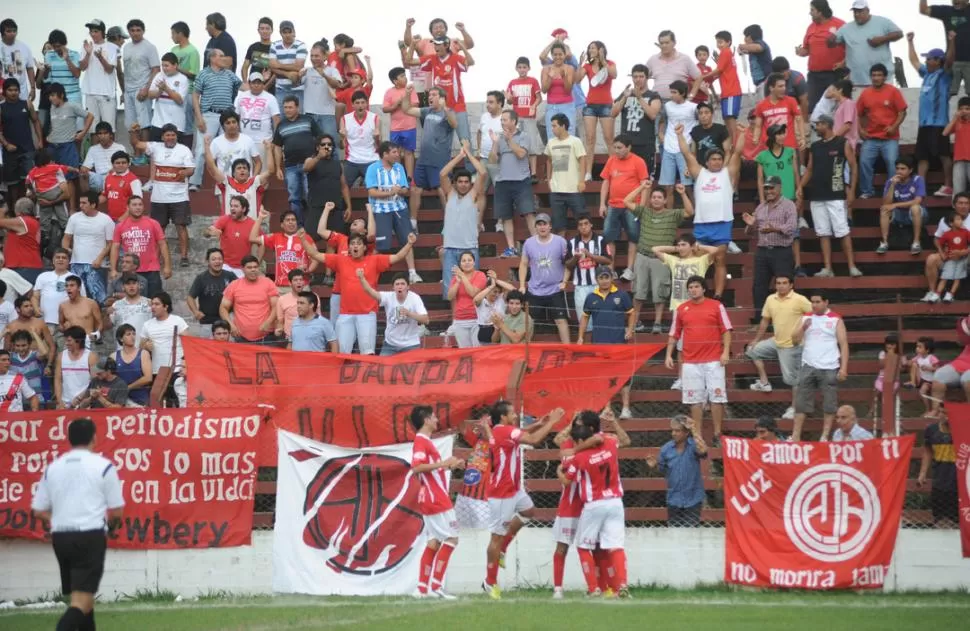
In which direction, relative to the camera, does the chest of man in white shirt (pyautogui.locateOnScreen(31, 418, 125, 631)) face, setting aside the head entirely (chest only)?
away from the camera

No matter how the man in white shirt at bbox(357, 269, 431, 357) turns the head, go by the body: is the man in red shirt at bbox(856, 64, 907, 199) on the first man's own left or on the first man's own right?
on the first man's own left

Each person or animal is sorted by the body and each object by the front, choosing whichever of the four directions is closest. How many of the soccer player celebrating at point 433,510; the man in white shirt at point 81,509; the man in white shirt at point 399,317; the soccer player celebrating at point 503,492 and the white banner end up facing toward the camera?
2

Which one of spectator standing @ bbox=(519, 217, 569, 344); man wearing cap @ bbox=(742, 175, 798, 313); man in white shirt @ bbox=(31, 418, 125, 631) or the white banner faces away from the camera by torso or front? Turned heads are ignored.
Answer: the man in white shirt

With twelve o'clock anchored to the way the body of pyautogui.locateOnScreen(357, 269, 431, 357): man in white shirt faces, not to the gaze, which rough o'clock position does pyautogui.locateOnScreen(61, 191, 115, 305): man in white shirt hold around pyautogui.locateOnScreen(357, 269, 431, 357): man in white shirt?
pyautogui.locateOnScreen(61, 191, 115, 305): man in white shirt is roughly at 4 o'clock from pyautogui.locateOnScreen(357, 269, 431, 357): man in white shirt.

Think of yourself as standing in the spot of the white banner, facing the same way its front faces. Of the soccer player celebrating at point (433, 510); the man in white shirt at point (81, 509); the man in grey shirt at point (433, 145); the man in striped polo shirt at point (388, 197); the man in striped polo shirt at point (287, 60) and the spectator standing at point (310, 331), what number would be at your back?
4

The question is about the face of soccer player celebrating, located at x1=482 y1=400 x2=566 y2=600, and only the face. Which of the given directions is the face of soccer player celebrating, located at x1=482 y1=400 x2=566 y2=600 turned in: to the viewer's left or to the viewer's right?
to the viewer's right

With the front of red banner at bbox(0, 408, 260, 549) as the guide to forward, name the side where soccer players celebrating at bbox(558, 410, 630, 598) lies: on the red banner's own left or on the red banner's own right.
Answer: on the red banner's own left

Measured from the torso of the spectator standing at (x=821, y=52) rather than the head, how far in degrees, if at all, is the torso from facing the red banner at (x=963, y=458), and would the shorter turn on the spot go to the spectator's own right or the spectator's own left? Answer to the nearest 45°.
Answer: approximately 45° to the spectator's own left

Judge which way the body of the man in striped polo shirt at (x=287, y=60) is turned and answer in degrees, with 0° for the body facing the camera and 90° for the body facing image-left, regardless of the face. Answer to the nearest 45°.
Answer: approximately 0°

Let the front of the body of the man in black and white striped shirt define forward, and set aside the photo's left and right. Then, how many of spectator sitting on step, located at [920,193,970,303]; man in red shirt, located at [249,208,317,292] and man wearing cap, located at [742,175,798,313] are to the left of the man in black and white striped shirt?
2

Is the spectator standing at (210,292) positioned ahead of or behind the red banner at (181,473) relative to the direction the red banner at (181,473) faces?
behind
